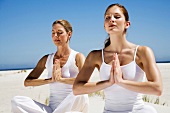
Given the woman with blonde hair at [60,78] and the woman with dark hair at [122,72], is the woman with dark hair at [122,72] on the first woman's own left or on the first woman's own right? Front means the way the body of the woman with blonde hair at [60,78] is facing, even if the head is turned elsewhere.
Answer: on the first woman's own left

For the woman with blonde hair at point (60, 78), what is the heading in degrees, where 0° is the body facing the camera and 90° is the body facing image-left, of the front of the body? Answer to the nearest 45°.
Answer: approximately 45°

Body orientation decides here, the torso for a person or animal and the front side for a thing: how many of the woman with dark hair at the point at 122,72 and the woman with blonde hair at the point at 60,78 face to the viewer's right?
0

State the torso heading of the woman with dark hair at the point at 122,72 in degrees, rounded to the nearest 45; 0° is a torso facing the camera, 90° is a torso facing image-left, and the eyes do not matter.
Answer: approximately 0°

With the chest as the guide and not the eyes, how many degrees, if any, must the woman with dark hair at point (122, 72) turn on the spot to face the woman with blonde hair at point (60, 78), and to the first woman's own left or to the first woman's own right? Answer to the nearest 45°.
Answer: approximately 135° to the first woman's own right
